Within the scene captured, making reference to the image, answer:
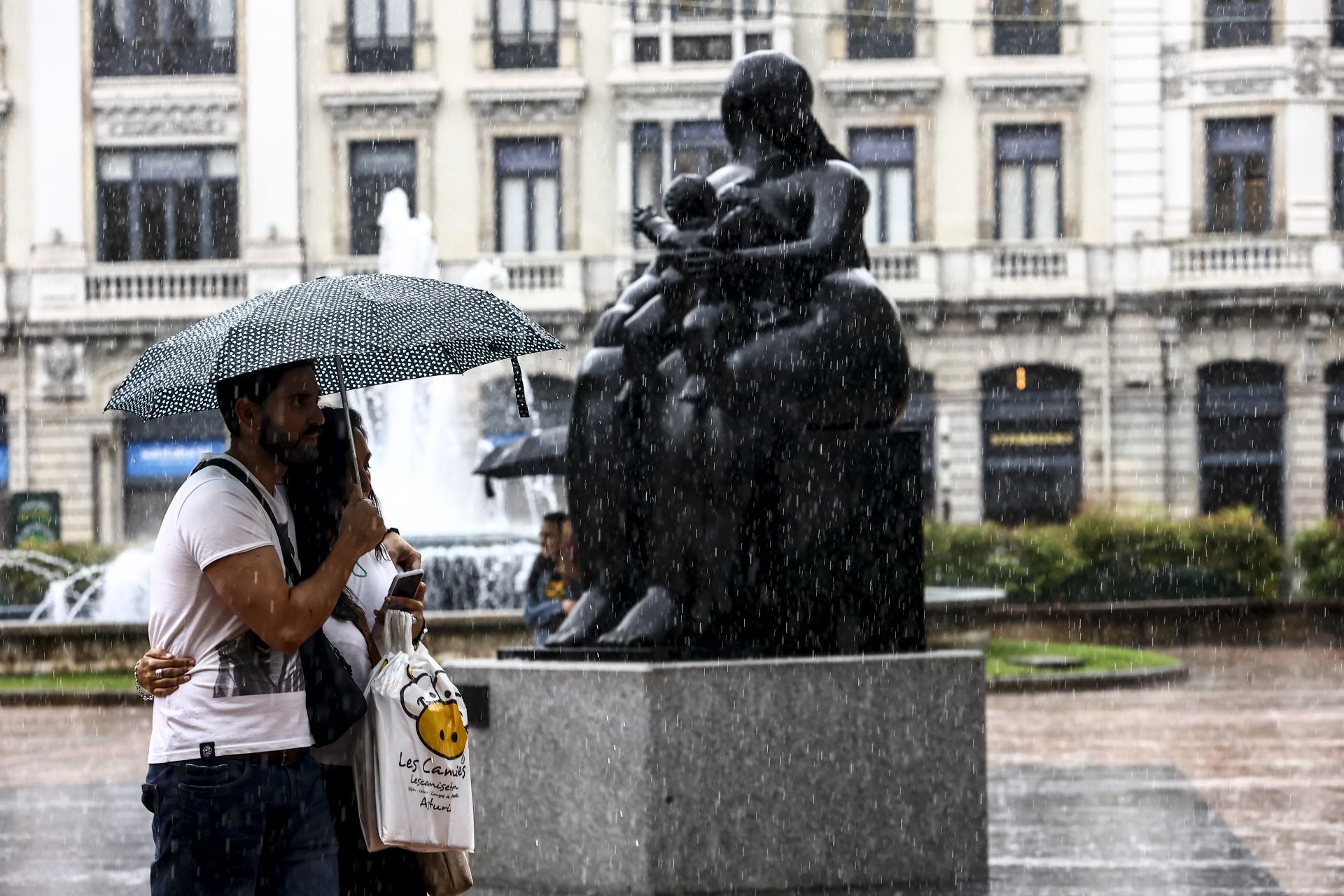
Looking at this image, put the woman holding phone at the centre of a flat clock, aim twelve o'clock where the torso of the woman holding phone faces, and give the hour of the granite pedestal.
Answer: The granite pedestal is roughly at 10 o'clock from the woman holding phone.

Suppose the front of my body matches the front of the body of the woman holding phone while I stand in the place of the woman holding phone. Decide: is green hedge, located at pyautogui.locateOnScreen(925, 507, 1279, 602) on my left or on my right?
on my left
